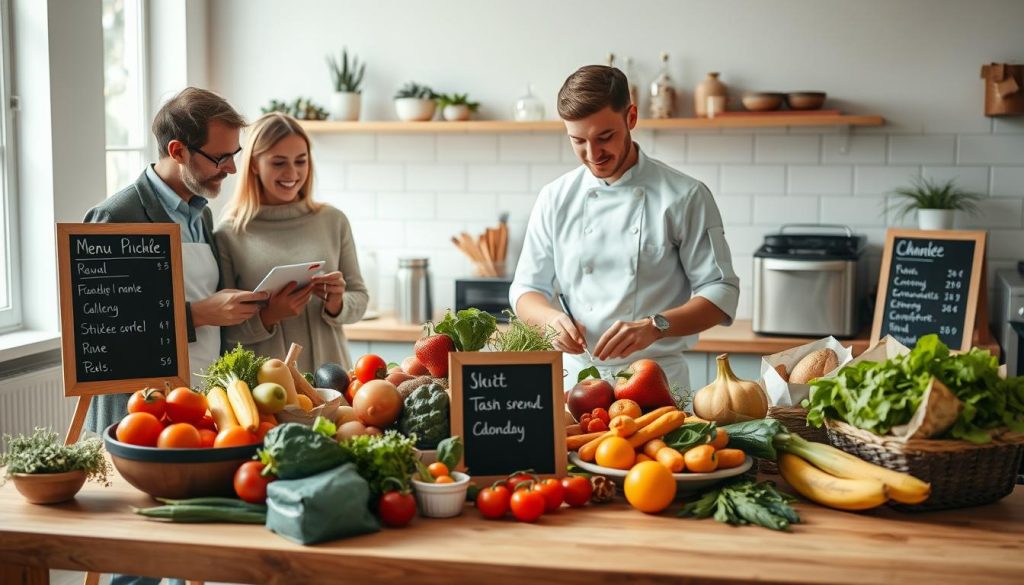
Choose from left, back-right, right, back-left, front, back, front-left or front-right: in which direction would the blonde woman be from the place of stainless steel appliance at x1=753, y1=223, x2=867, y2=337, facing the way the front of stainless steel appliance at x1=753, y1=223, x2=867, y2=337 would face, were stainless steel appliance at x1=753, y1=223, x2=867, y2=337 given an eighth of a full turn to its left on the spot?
right

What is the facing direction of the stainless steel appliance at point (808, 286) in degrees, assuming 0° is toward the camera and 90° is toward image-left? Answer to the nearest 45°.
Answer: approximately 0°

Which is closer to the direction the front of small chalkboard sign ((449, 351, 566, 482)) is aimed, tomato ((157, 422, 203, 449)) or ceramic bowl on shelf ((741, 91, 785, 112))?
the tomato

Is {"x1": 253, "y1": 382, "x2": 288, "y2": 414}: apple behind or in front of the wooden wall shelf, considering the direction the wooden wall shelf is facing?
in front

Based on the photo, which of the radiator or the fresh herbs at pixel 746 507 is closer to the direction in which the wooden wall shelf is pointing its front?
the fresh herbs

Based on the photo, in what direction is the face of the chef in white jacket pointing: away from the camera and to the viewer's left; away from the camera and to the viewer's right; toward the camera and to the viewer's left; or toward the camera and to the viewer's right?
toward the camera and to the viewer's left

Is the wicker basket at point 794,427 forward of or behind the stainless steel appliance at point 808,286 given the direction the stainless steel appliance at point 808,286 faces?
forward

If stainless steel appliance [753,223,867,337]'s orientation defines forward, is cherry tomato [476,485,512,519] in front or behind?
in front

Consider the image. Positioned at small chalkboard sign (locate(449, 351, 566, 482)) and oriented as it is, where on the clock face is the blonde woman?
The blonde woman is roughly at 5 o'clock from the small chalkboard sign.

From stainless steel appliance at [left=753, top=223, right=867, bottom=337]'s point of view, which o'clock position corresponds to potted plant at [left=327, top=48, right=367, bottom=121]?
The potted plant is roughly at 3 o'clock from the stainless steel appliance.

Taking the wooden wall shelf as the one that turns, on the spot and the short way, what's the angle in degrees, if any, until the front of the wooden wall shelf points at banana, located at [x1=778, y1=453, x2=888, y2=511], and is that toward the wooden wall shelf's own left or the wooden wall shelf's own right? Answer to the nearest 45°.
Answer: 0° — it already faces it

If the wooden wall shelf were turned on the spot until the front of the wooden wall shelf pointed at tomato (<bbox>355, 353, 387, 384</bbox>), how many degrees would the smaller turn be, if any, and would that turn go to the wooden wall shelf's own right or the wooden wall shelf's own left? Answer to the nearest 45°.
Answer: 0° — it already faces it
